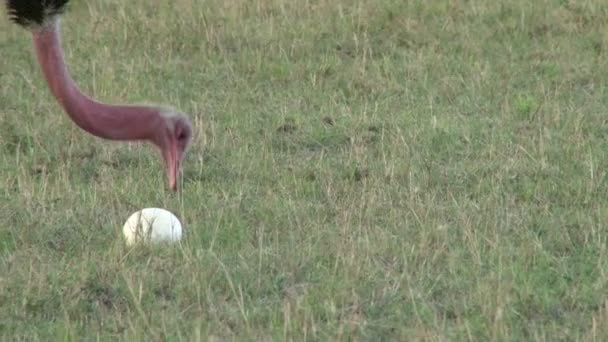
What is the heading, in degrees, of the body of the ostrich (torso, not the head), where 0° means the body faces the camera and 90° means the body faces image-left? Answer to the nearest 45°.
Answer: approximately 270°
